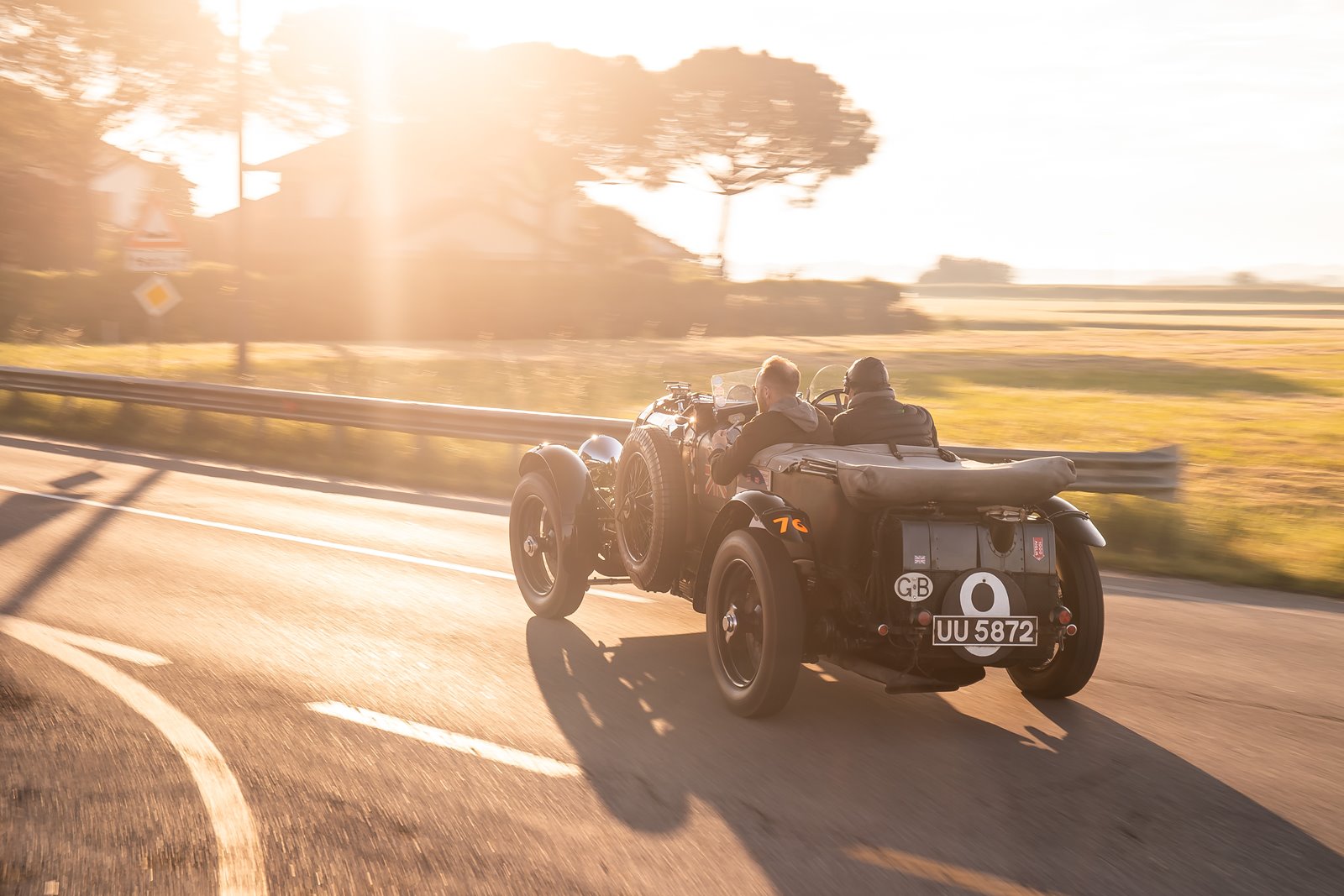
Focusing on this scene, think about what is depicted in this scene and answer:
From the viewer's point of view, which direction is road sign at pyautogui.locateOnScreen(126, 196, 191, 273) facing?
toward the camera

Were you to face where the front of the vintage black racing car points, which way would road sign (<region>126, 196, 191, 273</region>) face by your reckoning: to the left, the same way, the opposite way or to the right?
the opposite way

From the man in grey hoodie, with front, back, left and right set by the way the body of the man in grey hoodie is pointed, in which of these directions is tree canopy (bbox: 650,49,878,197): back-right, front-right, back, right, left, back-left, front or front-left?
front-right

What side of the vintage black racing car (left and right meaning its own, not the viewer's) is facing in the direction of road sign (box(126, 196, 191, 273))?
front

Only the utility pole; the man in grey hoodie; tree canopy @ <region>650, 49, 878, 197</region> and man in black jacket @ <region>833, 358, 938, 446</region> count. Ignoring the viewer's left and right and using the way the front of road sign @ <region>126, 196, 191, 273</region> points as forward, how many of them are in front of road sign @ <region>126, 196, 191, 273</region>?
2

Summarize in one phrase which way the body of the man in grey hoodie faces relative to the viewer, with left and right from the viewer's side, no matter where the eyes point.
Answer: facing away from the viewer and to the left of the viewer

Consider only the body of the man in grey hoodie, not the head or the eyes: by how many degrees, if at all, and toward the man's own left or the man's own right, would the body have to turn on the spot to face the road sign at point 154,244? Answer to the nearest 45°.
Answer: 0° — they already face it

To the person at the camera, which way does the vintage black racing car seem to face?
facing away from the viewer and to the left of the viewer

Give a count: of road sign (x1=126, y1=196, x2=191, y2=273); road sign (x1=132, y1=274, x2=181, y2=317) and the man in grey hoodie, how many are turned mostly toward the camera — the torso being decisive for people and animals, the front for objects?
2

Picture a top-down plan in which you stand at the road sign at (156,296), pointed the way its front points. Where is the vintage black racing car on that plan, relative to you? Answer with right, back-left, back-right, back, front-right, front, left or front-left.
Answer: front

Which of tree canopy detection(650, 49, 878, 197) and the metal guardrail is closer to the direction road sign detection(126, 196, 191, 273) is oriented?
the metal guardrail

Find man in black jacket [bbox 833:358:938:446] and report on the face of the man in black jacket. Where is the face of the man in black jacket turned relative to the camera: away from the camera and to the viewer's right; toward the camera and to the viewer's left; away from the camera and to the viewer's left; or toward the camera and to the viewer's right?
away from the camera and to the viewer's left

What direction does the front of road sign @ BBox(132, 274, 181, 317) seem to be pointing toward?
toward the camera
